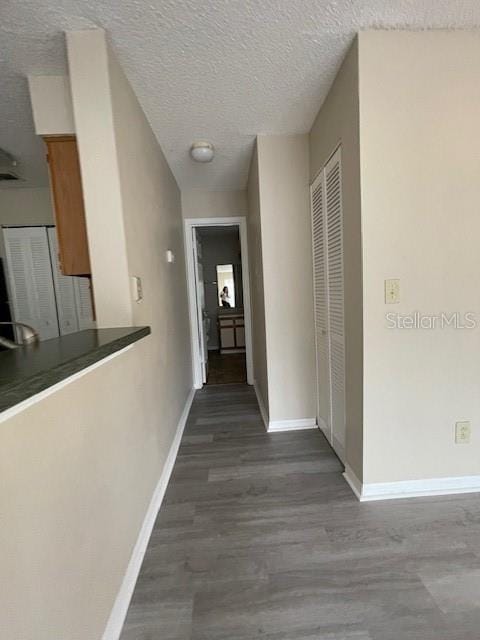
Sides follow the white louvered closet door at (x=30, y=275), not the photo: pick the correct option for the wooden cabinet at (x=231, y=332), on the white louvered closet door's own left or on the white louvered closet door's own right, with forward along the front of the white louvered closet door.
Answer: on the white louvered closet door's own left

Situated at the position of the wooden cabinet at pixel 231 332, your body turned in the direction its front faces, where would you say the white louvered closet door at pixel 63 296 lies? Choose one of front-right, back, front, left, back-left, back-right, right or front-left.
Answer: front-right

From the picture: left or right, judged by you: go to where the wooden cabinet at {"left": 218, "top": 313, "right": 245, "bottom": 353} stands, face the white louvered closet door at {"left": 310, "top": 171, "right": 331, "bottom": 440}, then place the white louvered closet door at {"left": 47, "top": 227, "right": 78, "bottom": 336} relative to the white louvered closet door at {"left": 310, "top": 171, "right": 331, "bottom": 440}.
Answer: right

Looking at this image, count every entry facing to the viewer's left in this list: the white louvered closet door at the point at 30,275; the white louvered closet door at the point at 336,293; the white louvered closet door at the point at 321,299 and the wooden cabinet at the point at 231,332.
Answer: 2

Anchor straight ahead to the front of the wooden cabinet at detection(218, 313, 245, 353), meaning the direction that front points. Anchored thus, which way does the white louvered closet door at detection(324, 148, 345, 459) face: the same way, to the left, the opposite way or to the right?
to the right

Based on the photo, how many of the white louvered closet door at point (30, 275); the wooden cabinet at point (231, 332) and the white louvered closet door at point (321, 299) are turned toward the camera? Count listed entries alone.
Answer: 2

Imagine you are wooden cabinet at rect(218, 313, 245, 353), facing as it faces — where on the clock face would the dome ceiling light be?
The dome ceiling light is roughly at 12 o'clock from the wooden cabinet.

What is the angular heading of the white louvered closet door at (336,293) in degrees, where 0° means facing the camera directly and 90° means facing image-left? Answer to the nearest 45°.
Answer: approximately 90°

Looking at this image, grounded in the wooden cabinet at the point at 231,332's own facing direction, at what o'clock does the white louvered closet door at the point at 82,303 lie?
The white louvered closet door is roughly at 1 o'clock from the wooden cabinet.

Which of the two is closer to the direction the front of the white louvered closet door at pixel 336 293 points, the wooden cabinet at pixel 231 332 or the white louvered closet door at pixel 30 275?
the white louvered closet door at pixel 30 275
